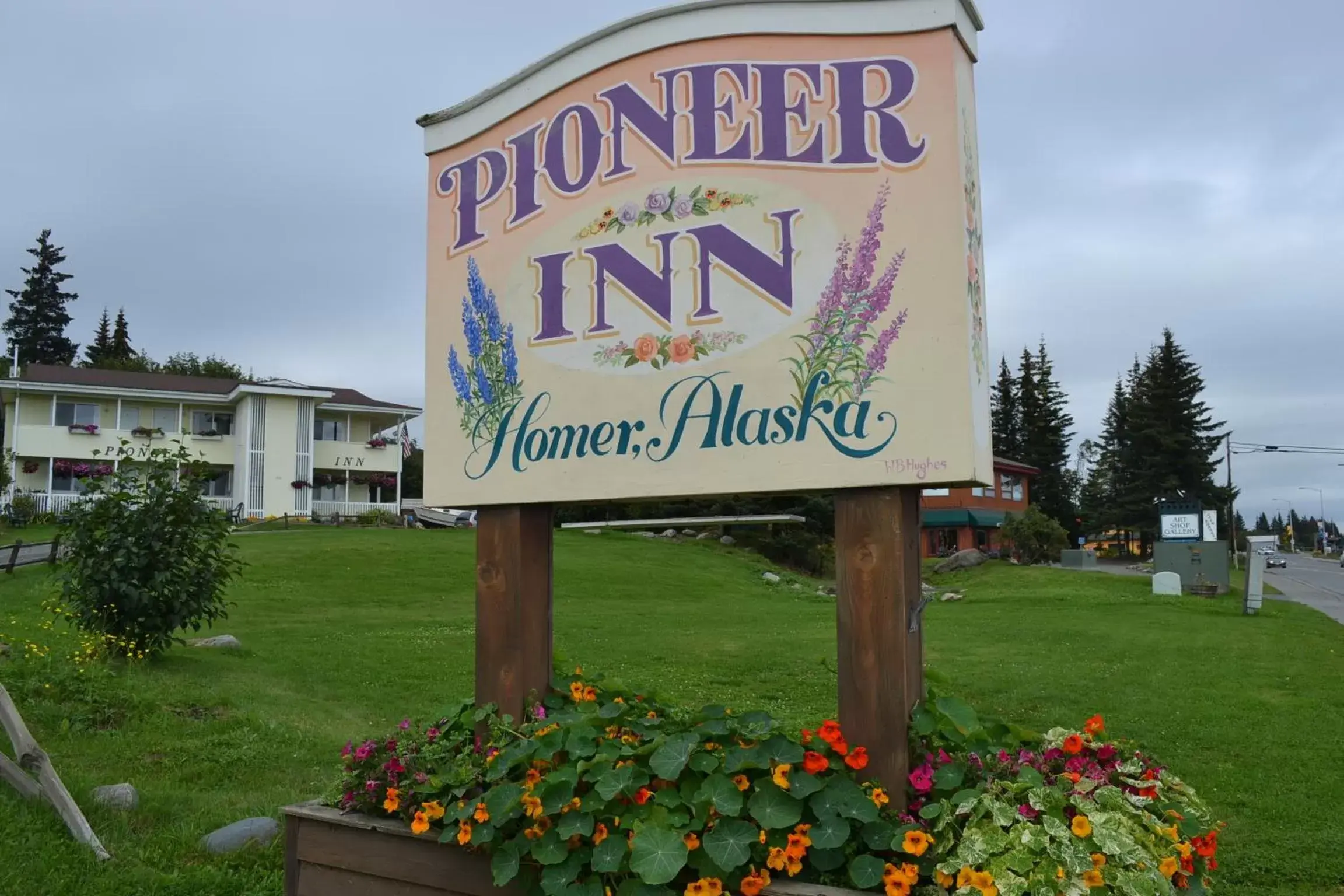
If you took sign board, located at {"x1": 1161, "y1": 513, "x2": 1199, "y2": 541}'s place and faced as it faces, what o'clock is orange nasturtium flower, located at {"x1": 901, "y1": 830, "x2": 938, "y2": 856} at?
The orange nasturtium flower is roughly at 12 o'clock from the sign board.

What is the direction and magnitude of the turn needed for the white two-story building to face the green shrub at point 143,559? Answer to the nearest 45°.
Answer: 0° — it already faces it

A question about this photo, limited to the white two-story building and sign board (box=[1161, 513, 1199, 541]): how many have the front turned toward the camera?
2

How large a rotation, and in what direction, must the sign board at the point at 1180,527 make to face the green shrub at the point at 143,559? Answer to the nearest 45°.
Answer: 0° — it already faces it

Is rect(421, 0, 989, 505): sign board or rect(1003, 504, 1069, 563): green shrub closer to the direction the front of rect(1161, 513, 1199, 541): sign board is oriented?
the sign board

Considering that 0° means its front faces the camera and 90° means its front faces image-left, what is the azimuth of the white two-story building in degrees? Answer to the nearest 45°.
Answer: approximately 0°

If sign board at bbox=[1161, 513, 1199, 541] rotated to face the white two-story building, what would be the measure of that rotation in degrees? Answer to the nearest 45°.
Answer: approximately 90° to its right

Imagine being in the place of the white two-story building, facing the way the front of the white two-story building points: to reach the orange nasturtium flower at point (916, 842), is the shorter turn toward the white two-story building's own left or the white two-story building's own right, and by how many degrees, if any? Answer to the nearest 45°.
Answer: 0° — it already faces it

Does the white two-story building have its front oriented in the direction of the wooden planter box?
yes
